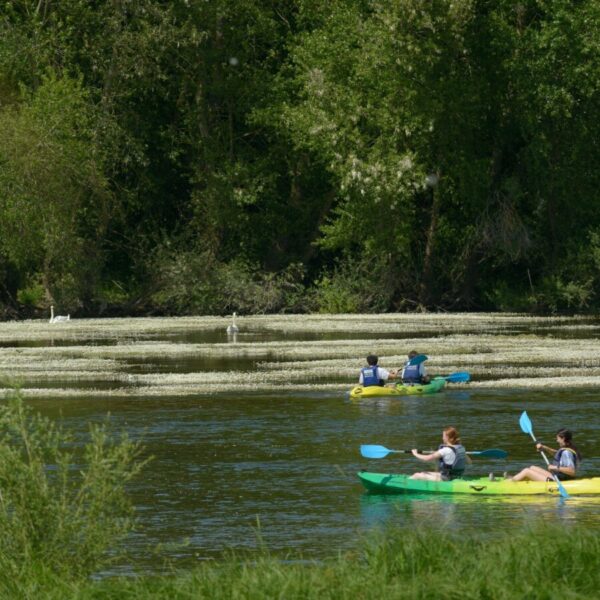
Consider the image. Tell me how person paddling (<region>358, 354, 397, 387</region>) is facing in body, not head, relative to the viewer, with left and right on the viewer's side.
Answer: facing away from the viewer and to the right of the viewer

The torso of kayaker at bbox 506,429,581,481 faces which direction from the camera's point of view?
to the viewer's left

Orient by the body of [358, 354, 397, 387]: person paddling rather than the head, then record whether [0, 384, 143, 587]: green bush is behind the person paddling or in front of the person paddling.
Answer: behind

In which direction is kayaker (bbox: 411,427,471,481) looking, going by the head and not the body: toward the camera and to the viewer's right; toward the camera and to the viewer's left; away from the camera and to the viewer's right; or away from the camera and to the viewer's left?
away from the camera and to the viewer's left

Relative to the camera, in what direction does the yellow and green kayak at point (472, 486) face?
facing to the left of the viewer

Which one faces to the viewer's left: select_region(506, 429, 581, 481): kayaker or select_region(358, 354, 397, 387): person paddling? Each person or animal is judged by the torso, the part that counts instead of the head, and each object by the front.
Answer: the kayaker

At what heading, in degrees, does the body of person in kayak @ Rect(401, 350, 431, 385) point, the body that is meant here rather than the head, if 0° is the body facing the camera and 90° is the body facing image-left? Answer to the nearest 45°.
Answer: approximately 225°

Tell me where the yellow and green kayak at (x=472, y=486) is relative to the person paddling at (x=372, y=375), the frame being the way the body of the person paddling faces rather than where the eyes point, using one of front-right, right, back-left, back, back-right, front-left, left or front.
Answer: back-right

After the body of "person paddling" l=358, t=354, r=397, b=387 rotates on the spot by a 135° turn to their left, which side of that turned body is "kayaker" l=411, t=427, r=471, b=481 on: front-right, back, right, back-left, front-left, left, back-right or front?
left

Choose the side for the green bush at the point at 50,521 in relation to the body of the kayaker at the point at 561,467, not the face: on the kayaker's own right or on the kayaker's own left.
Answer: on the kayaker's own left

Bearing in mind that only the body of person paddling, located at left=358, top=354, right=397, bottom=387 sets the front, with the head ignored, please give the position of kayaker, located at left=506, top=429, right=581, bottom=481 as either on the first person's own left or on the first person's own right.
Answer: on the first person's own right

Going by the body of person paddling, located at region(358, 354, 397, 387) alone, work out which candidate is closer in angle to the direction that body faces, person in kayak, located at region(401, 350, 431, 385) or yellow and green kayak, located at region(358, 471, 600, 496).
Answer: the person in kayak

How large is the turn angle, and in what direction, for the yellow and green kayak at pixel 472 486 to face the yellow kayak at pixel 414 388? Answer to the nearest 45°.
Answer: approximately 90° to its right

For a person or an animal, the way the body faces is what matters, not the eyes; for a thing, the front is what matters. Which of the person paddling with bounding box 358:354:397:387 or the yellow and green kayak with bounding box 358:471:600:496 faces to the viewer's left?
the yellow and green kayak

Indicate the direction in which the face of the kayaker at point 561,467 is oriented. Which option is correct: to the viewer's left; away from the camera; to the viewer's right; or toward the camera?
to the viewer's left
